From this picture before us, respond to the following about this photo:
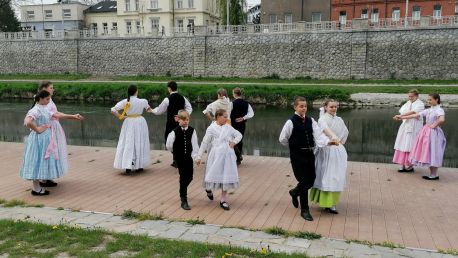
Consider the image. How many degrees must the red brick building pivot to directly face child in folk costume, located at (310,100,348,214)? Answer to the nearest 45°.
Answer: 0° — it already faces them

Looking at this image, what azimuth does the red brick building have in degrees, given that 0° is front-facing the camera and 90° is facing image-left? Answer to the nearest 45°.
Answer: approximately 0°

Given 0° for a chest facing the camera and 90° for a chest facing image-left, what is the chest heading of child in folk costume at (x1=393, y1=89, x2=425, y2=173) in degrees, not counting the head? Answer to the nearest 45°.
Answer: approximately 45°

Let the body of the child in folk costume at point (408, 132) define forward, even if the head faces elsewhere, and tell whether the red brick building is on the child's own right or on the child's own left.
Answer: on the child's own right

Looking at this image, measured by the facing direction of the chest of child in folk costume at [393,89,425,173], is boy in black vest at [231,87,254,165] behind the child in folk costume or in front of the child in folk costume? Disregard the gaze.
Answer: in front

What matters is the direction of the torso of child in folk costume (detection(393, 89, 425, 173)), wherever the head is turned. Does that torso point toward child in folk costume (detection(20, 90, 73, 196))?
yes

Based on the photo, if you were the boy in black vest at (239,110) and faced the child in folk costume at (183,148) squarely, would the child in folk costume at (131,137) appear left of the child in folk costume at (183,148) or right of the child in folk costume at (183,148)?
right
